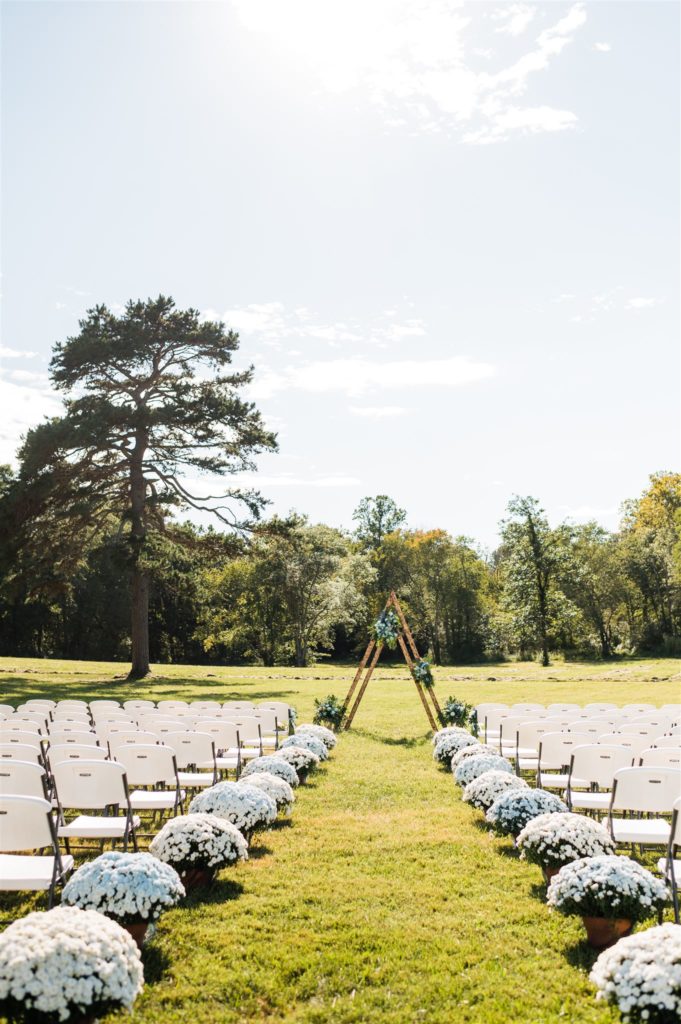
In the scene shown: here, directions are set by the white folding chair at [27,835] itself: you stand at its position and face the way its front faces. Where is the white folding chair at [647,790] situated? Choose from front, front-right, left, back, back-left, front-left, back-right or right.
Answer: front-right

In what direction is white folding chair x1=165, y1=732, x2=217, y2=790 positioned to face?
away from the camera

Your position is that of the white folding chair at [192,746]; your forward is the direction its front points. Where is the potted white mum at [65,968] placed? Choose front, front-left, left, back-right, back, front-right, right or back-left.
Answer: back

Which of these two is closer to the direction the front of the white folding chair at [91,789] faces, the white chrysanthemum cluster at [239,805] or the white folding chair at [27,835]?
the white chrysanthemum cluster

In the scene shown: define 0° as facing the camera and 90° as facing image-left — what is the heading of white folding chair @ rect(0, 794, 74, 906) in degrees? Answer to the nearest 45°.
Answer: approximately 225°

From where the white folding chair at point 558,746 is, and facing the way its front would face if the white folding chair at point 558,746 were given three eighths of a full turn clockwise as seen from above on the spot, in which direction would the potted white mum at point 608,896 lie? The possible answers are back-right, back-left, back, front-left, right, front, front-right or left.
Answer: front-right

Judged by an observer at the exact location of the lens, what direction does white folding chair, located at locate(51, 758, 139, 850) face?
facing away from the viewer

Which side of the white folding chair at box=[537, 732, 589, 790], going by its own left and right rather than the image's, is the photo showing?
back

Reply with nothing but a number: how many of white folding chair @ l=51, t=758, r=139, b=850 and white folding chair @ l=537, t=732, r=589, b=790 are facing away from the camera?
2

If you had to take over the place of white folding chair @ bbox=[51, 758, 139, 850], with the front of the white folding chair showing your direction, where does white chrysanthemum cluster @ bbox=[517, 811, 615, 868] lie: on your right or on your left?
on your right
